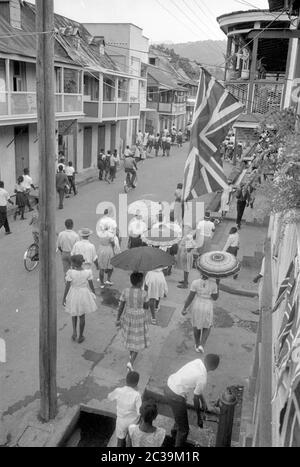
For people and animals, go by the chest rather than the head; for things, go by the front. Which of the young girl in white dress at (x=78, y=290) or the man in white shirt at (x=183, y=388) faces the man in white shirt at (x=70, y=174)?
the young girl in white dress

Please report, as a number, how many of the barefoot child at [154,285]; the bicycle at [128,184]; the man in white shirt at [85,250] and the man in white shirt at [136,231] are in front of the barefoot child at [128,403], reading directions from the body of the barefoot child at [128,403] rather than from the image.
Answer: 4

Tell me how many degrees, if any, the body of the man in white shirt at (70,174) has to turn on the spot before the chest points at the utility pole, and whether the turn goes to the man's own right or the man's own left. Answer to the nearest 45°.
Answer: approximately 180°

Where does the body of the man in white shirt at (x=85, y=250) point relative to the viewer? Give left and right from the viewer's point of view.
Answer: facing away from the viewer

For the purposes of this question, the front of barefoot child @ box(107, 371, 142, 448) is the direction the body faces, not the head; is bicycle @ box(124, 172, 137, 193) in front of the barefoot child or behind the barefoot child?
in front

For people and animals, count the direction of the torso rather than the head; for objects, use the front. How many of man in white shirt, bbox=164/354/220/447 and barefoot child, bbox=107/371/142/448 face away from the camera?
1

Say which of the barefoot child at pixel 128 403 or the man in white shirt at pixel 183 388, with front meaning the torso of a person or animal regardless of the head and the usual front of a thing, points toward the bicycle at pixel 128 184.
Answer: the barefoot child

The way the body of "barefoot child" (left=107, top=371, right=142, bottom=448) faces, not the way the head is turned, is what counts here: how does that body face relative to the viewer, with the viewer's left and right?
facing away from the viewer

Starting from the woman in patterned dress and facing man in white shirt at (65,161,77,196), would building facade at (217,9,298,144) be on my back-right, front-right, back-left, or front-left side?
front-right

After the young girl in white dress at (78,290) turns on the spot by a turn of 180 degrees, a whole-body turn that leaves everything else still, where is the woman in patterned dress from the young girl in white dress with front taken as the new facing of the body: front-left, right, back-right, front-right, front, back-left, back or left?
front-left

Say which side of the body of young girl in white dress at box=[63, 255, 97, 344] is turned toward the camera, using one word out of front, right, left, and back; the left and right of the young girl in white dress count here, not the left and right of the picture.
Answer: back
